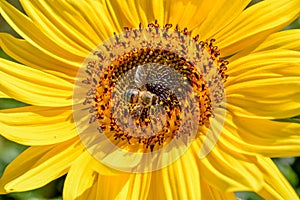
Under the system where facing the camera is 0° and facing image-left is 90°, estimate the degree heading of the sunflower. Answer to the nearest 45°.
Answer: approximately 0°
